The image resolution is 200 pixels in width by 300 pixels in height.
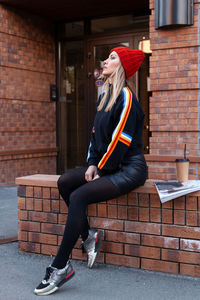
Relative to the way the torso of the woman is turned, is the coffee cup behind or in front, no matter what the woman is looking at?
behind

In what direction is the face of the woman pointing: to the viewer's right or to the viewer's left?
to the viewer's left

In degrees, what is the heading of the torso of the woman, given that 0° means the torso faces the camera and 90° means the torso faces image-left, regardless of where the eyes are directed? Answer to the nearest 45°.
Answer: approximately 90°

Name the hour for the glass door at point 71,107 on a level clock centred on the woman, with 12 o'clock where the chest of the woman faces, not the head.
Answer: The glass door is roughly at 3 o'clock from the woman.

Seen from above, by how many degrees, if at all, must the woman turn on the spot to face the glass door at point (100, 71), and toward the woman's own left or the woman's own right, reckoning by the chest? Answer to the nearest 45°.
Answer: approximately 90° to the woman's own right
